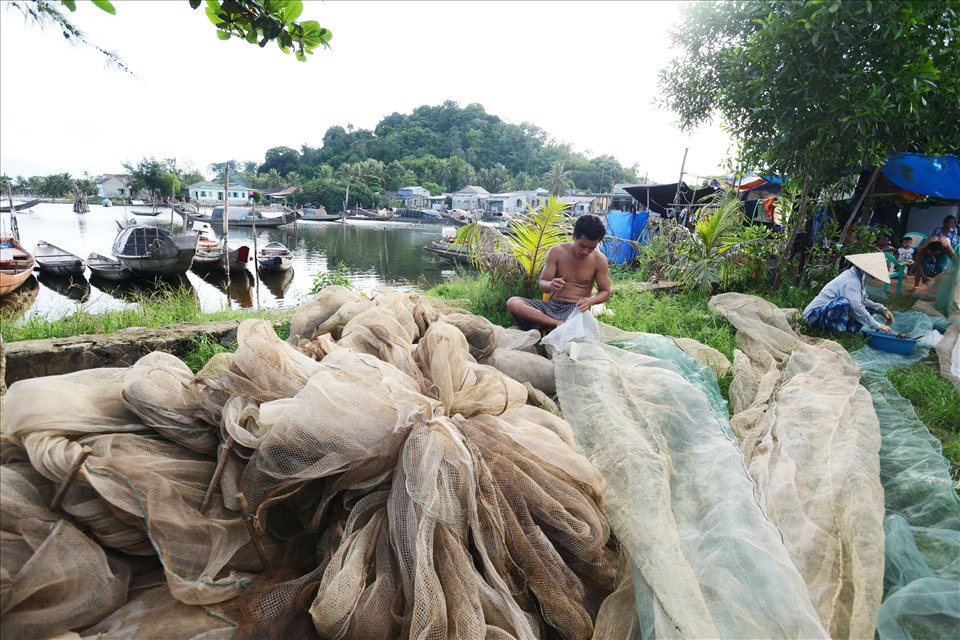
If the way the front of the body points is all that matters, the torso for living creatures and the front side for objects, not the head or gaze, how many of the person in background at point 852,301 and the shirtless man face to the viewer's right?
1

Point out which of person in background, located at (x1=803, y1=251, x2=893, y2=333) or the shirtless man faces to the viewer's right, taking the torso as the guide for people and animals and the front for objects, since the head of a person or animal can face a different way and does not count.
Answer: the person in background

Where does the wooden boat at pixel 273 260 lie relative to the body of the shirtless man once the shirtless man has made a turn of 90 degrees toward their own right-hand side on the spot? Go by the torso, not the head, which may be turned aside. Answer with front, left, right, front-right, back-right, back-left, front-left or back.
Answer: front-right

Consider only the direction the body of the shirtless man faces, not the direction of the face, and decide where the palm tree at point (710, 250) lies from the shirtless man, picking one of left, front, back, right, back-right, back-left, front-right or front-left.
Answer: back-left

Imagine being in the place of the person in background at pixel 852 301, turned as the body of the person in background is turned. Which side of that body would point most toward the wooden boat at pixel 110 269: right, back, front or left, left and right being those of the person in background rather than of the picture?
back

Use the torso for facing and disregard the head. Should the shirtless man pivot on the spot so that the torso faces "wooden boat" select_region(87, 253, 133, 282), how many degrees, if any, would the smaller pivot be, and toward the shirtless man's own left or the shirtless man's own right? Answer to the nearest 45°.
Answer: approximately 135° to the shirtless man's own right

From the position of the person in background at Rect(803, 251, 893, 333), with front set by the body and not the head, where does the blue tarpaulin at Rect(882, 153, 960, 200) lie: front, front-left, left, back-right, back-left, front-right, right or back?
left

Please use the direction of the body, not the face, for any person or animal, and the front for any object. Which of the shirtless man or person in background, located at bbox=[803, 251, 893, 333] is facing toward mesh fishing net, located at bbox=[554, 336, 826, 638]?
the shirtless man

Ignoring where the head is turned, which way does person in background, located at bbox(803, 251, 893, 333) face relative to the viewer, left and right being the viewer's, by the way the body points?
facing to the right of the viewer
